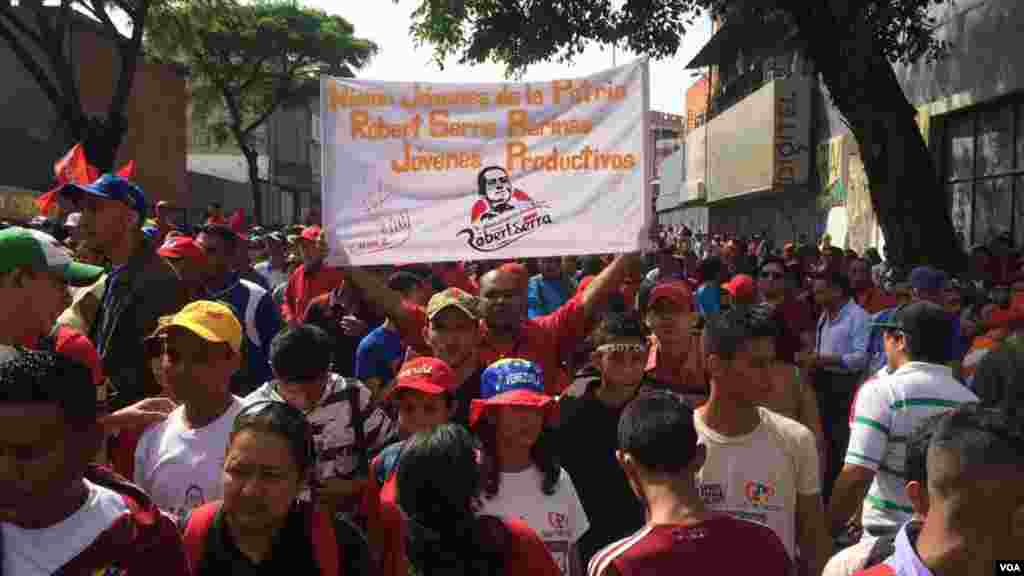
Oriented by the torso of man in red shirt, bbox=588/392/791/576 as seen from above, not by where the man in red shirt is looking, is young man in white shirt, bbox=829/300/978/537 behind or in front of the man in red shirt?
in front

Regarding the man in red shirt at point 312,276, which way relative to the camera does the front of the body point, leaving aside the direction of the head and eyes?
toward the camera

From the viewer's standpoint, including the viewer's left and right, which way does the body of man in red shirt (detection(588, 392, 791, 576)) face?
facing away from the viewer

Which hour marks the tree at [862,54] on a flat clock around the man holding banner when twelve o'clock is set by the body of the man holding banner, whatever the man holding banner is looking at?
The tree is roughly at 7 o'clock from the man holding banner.

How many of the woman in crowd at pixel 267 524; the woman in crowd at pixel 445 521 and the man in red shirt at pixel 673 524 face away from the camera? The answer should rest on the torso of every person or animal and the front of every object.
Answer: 2

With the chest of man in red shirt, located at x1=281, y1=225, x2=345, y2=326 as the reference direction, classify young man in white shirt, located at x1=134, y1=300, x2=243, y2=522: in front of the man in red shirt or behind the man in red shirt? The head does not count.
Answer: in front

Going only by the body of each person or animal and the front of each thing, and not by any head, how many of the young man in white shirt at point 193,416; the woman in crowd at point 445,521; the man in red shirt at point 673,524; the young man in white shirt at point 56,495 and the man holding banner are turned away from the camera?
2

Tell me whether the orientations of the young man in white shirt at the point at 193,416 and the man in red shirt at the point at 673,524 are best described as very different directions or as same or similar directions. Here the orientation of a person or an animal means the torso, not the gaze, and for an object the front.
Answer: very different directions

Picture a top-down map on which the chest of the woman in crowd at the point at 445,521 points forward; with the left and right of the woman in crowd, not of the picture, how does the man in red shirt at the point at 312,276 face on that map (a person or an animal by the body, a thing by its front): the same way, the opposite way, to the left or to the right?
the opposite way

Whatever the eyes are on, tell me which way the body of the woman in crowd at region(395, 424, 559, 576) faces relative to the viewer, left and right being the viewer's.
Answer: facing away from the viewer

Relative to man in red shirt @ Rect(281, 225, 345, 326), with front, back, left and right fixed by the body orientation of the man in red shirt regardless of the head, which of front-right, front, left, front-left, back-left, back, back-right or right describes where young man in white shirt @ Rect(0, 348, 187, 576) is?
front

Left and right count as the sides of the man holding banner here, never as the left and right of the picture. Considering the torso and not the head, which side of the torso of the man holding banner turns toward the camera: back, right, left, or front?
front

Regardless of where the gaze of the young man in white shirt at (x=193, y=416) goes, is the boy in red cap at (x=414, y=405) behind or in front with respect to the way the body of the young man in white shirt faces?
behind

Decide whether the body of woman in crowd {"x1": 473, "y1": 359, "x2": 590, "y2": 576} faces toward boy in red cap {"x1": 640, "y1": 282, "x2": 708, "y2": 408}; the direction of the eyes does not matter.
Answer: no

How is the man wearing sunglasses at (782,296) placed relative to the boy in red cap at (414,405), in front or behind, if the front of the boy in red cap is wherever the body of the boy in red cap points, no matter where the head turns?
behind

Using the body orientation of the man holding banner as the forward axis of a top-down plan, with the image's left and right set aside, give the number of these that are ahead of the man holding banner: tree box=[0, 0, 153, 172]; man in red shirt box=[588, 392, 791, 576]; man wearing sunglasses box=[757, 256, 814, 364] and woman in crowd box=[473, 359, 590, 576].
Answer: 2

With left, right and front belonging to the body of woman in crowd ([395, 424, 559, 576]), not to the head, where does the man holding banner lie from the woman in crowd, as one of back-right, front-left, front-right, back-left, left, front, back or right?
front

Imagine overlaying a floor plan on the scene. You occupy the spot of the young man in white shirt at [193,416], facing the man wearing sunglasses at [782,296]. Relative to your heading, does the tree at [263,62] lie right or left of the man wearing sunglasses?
left
